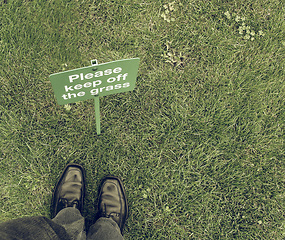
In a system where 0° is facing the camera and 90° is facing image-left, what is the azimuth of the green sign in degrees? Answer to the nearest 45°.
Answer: approximately 0°
